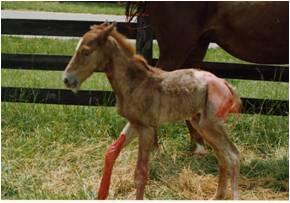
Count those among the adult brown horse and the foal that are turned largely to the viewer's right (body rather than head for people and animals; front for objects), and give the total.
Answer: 1

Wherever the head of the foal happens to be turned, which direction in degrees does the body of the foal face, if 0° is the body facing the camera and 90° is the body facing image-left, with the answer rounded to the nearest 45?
approximately 90°

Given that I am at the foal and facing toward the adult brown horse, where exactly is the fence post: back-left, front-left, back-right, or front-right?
front-left

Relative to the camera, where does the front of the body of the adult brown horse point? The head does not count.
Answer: to the viewer's right

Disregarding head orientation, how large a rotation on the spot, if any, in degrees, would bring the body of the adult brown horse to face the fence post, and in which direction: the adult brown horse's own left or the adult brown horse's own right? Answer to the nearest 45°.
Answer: approximately 135° to the adult brown horse's own left

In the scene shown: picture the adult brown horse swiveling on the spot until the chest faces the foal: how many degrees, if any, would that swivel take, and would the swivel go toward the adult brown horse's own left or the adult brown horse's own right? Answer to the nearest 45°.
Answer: approximately 90° to the adult brown horse's own right

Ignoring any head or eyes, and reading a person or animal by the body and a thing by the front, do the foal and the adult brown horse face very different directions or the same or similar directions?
very different directions
